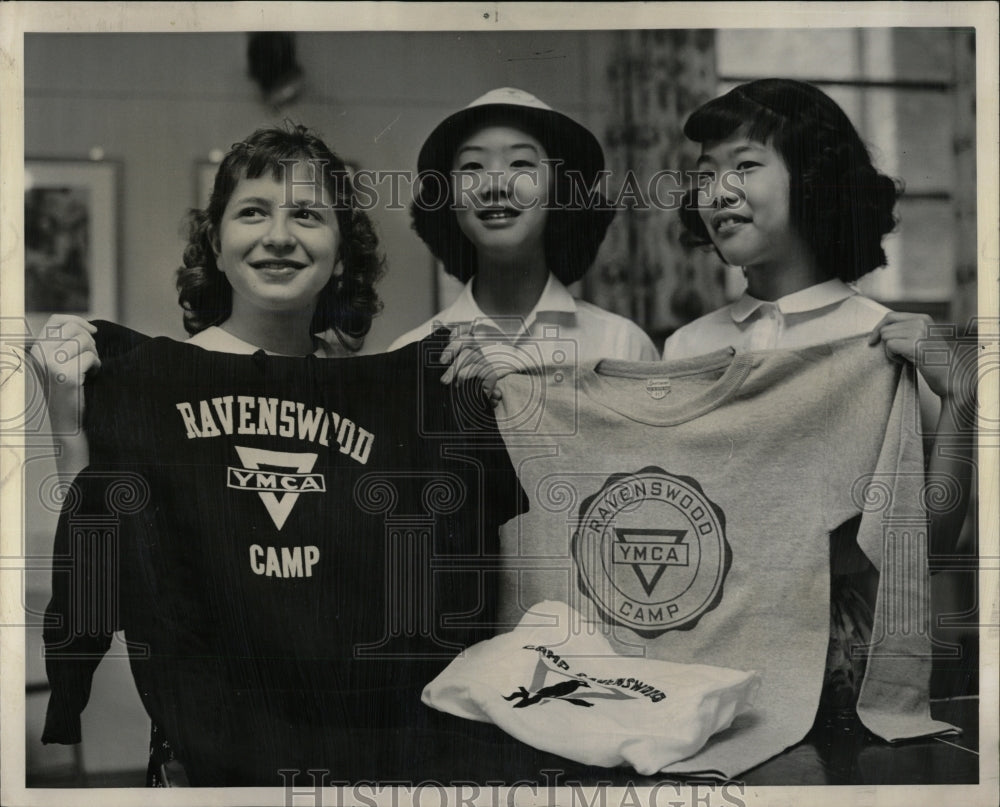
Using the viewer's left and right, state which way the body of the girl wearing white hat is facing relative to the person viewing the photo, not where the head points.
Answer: facing the viewer

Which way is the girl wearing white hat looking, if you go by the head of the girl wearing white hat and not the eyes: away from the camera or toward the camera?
toward the camera

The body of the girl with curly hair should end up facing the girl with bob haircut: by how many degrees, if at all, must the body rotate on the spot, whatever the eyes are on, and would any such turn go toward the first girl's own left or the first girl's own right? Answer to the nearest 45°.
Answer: approximately 90° to the first girl's own left

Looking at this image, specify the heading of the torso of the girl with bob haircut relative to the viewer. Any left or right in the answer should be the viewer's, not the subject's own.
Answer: facing the viewer and to the left of the viewer

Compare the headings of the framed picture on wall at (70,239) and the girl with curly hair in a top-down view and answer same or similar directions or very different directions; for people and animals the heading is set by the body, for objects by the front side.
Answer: same or similar directions

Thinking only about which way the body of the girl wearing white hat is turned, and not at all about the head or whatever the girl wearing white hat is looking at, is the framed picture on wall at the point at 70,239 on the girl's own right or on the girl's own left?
on the girl's own right

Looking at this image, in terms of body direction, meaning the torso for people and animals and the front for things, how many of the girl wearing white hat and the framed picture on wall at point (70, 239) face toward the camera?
2

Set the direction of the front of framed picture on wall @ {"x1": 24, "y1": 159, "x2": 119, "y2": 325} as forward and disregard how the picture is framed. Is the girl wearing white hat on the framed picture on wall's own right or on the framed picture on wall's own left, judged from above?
on the framed picture on wall's own left

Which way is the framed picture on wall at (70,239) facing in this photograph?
toward the camera

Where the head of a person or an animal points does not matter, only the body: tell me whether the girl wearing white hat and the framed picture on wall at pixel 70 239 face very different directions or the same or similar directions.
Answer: same or similar directions
